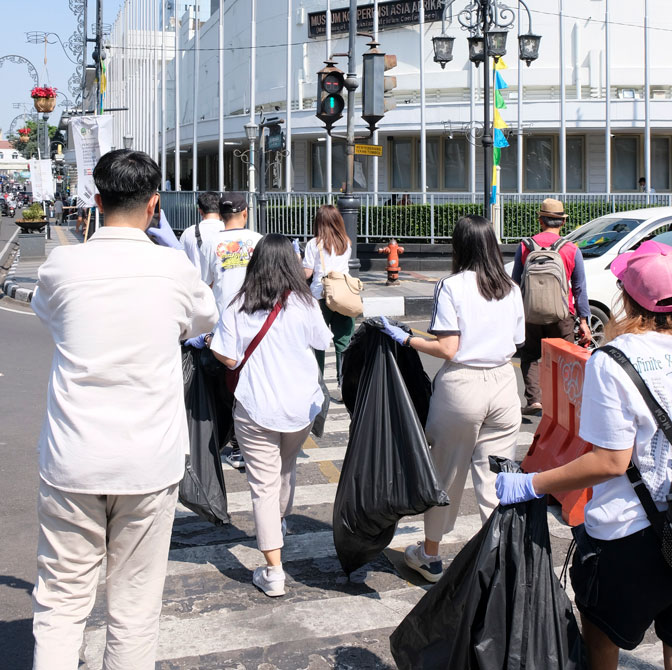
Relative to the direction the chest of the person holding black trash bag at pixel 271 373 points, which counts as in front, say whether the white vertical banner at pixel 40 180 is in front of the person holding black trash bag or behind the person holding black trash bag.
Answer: in front

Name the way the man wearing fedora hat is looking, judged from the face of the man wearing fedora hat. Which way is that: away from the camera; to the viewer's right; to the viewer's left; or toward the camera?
away from the camera

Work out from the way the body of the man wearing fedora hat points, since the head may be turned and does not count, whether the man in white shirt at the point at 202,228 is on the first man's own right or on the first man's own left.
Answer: on the first man's own left

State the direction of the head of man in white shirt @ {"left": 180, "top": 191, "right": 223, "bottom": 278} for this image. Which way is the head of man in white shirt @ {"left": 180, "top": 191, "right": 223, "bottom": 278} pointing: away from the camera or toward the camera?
away from the camera

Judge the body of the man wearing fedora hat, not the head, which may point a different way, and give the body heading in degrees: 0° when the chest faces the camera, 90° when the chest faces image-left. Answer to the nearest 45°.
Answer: approximately 180°

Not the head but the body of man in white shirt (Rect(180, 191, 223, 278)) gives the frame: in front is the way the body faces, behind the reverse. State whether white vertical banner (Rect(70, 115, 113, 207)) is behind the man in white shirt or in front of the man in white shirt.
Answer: in front

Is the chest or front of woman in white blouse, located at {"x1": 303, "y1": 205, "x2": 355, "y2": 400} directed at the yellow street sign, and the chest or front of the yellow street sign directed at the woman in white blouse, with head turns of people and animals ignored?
yes

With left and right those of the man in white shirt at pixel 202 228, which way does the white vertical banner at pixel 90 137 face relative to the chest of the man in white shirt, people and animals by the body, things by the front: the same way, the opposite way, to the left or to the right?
the opposite way
